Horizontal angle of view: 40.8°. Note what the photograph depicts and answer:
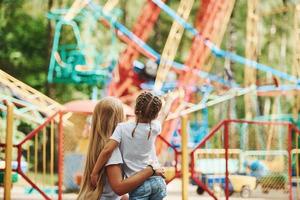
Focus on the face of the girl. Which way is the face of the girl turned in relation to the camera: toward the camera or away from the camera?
away from the camera

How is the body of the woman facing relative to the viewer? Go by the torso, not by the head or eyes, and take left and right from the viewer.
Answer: facing away from the viewer and to the right of the viewer

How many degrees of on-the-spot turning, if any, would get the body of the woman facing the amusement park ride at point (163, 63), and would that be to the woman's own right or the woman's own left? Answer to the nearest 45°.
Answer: approximately 45° to the woman's own left
